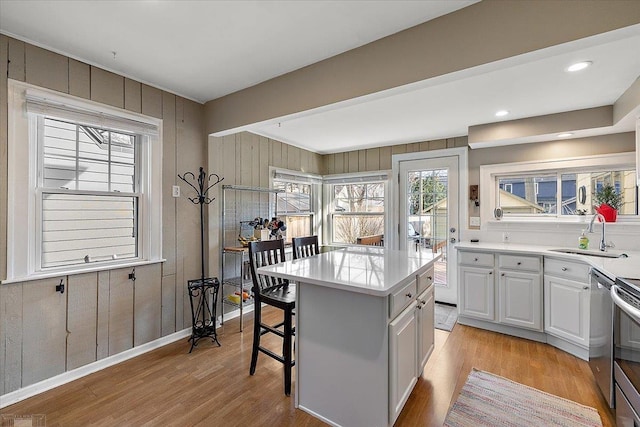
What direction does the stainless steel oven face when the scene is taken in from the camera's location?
facing the viewer and to the left of the viewer

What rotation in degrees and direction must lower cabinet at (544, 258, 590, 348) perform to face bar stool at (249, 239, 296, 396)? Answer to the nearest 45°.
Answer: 0° — it already faces it

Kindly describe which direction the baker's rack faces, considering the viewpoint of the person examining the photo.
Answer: facing the viewer and to the right of the viewer

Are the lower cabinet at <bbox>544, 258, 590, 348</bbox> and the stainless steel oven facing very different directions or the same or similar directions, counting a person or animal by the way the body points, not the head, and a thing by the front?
same or similar directions

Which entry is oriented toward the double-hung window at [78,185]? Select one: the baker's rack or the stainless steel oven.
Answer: the stainless steel oven

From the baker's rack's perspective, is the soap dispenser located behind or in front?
in front

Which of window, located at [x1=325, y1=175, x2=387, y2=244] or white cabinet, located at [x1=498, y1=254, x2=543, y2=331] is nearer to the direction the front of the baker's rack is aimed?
the white cabinet

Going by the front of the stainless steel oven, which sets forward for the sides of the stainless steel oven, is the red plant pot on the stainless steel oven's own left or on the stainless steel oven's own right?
on the stainless steel oven's own right

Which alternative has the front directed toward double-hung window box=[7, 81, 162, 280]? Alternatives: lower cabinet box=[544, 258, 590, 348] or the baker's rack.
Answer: the lower cabinet

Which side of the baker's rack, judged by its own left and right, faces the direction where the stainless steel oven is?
front

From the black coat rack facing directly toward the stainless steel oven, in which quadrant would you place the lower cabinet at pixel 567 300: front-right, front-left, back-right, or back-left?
front-left

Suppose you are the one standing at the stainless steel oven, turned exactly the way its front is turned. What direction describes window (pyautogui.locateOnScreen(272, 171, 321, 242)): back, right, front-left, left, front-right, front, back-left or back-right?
front-right
